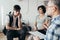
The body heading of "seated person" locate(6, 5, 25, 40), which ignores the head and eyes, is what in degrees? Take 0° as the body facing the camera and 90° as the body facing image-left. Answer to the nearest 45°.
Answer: approximately 0°

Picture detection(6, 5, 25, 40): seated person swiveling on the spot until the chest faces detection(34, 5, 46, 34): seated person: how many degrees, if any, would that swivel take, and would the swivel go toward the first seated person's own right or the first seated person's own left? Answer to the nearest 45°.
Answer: approximately 90° to the first seated person's own left

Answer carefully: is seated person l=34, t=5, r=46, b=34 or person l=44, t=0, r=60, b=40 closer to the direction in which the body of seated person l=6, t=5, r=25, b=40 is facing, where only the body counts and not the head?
the person
